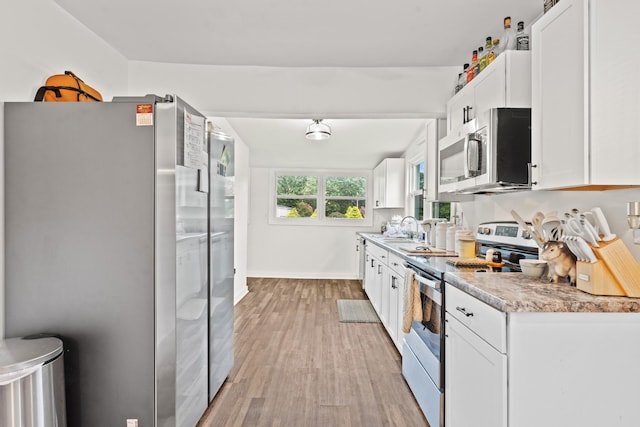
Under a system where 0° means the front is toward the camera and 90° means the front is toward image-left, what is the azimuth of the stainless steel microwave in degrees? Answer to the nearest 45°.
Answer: approximately 45°

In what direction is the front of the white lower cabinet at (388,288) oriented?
to the viewer's left

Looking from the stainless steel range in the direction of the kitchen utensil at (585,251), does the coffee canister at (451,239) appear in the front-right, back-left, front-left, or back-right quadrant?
back-left

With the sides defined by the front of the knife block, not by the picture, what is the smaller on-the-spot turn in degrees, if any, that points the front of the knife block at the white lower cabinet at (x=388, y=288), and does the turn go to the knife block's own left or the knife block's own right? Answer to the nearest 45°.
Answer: approximately 90° to the knife block's own right
